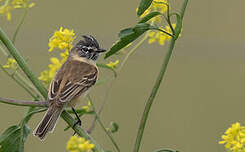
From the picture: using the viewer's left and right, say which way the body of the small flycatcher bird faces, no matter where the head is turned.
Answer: facing away from the viewer and to the right of the viewer
